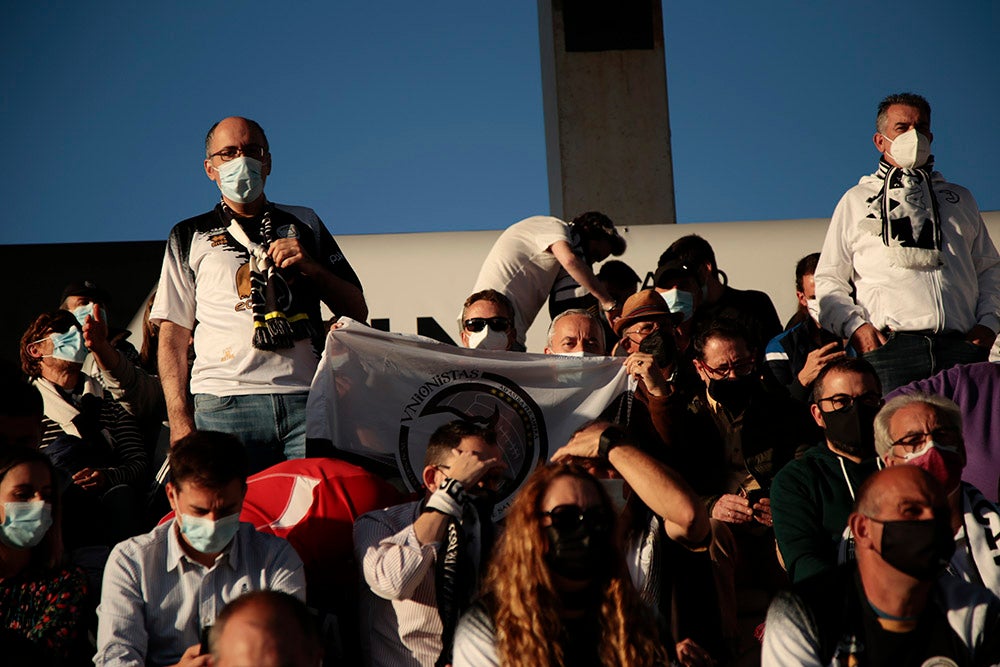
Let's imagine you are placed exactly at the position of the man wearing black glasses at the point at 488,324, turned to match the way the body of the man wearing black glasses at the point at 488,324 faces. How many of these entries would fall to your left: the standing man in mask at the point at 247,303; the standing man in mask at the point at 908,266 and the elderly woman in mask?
1

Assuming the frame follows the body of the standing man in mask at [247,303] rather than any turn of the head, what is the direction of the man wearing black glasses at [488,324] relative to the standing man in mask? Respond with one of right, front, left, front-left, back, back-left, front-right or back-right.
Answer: back-left

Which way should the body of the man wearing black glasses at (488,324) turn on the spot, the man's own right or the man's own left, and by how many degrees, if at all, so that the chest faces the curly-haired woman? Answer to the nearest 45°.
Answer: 0° — they already face them

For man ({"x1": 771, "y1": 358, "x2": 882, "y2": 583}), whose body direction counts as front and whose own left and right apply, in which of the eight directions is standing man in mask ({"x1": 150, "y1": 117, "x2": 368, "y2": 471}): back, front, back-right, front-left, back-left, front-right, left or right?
back-right

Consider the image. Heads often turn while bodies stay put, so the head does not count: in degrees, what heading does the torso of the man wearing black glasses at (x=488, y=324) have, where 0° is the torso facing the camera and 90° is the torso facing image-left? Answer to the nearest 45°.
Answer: approximately 0°

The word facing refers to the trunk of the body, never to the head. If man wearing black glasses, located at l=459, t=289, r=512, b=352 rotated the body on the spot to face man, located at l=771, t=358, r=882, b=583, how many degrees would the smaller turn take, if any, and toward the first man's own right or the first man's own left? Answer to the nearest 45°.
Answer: approximately 45° to the first man's own left

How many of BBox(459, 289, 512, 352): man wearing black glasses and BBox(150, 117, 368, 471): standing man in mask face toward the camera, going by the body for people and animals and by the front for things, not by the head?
2

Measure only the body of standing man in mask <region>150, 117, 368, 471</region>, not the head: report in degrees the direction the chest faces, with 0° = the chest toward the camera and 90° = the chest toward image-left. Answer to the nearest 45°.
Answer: approximately 0°

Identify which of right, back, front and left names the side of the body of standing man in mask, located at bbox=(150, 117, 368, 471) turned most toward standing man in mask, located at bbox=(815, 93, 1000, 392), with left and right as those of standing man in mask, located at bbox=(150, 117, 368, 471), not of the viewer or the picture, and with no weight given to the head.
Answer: left
